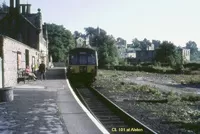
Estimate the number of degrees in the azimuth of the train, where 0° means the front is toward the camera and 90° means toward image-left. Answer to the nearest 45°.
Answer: approximately 0°

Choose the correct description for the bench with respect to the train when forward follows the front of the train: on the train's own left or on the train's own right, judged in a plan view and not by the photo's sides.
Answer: on the train's own right
